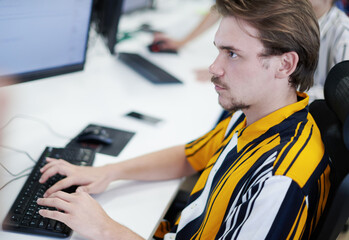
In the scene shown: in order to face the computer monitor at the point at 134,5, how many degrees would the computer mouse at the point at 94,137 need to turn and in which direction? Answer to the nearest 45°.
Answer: approximately 90° to its right

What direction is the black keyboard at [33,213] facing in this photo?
to the viewer's right

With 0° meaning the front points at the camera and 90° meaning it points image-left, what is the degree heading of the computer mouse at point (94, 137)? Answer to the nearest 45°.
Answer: approximately 90°

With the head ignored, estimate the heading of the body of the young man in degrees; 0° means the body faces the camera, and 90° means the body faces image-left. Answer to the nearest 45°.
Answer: approximately 90°

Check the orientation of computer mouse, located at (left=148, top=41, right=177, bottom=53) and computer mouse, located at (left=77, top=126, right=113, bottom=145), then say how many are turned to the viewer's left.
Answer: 2

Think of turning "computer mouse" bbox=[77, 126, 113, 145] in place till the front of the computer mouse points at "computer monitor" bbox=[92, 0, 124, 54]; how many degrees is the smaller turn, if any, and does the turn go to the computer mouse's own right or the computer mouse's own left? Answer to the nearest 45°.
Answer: approximately 90° to the computer mouse's own right

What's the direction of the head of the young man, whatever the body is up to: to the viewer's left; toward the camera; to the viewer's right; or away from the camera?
to the viewer's left

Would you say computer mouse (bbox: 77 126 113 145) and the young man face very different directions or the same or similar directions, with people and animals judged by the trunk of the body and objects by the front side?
same or similar directions

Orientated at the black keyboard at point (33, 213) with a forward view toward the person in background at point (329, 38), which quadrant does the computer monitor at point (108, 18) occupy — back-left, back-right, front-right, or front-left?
front-left

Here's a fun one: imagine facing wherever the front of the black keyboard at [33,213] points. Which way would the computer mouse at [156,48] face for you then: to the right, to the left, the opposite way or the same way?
the opposite way

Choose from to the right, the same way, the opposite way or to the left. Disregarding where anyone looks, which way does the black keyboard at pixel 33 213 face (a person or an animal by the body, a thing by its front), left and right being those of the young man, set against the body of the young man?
the opposite way

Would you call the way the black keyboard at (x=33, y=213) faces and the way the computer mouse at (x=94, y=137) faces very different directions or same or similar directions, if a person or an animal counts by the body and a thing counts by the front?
very different directions

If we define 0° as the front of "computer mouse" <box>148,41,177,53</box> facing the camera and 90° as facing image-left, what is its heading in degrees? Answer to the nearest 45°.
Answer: approximately 90°

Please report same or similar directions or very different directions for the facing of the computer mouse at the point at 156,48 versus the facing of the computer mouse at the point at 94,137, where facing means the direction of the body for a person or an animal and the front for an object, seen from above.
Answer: same or similar directions

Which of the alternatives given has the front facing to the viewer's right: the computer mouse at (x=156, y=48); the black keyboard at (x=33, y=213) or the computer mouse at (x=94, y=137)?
the black keyboard
